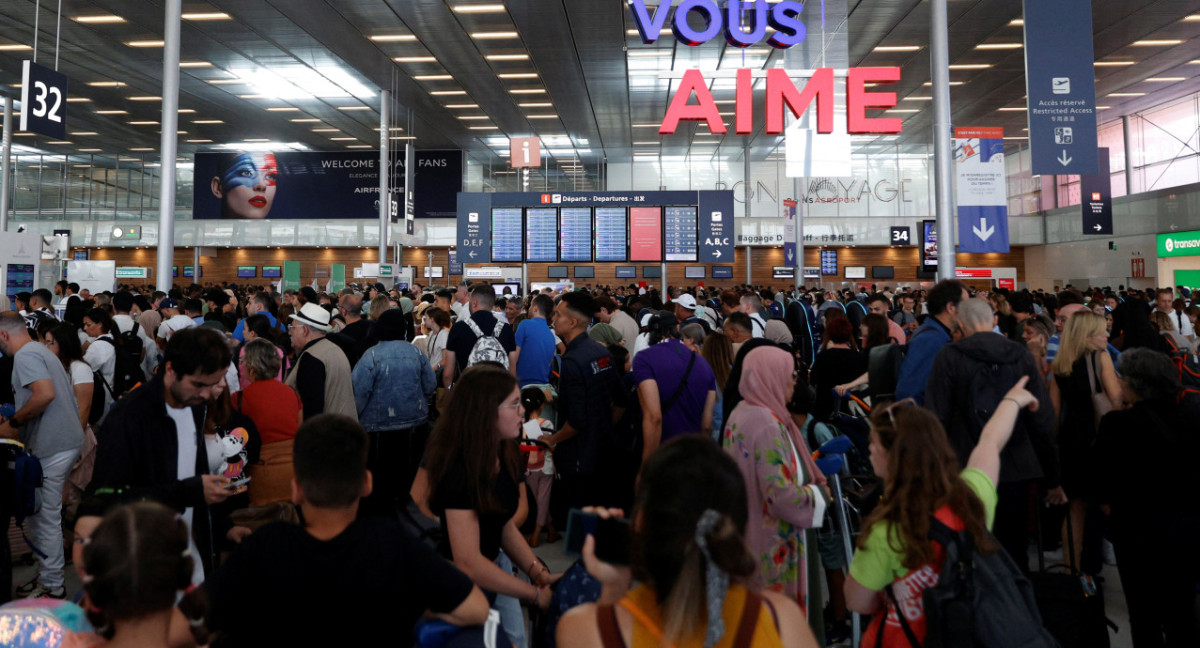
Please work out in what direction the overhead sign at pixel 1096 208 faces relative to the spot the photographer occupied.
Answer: facing the viewer

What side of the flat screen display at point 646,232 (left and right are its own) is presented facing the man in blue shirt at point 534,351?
front

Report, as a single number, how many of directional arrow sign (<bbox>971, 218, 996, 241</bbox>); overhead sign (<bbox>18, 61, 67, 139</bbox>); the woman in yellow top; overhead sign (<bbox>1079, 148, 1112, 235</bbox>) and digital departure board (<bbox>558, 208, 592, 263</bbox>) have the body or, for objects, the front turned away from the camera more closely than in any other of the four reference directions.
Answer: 1

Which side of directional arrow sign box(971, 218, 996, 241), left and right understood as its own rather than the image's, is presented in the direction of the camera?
front

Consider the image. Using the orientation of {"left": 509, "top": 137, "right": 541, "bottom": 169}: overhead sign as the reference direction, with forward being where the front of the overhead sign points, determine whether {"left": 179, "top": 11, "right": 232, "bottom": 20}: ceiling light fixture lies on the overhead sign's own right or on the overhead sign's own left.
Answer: on the overhead sign's own right

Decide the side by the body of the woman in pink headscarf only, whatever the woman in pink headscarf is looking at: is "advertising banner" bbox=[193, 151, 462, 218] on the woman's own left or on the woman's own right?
on the woman's own left

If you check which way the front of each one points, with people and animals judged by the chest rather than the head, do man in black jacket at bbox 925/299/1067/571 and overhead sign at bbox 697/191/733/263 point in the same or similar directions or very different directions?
very different directions

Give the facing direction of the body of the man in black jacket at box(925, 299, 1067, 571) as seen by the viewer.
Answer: away from the camera

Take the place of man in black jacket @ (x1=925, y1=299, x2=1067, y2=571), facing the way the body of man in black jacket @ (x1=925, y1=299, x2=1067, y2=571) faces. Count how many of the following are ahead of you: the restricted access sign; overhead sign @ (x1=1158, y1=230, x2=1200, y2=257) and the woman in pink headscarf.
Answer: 2

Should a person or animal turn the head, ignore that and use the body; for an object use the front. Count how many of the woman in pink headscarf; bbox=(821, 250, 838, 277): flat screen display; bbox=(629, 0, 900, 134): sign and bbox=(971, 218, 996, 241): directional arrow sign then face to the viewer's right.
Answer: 1

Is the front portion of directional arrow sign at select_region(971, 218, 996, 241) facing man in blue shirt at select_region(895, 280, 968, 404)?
yes

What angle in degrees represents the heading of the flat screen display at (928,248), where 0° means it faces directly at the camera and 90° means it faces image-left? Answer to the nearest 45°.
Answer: approximately 0°
